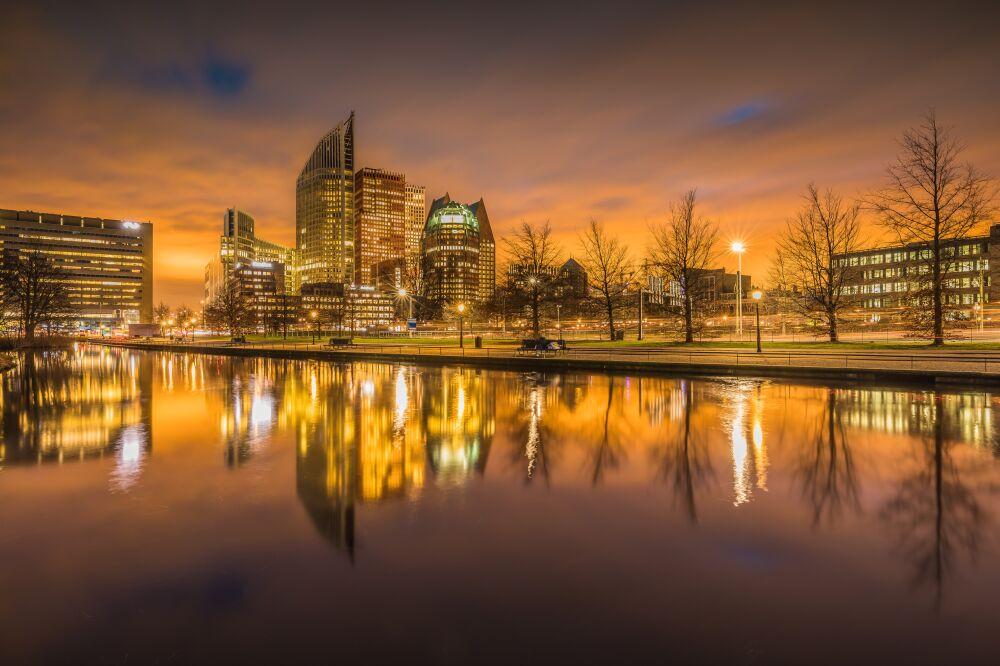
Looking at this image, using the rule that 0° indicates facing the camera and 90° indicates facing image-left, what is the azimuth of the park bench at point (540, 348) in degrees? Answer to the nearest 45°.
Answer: approximately 0°
